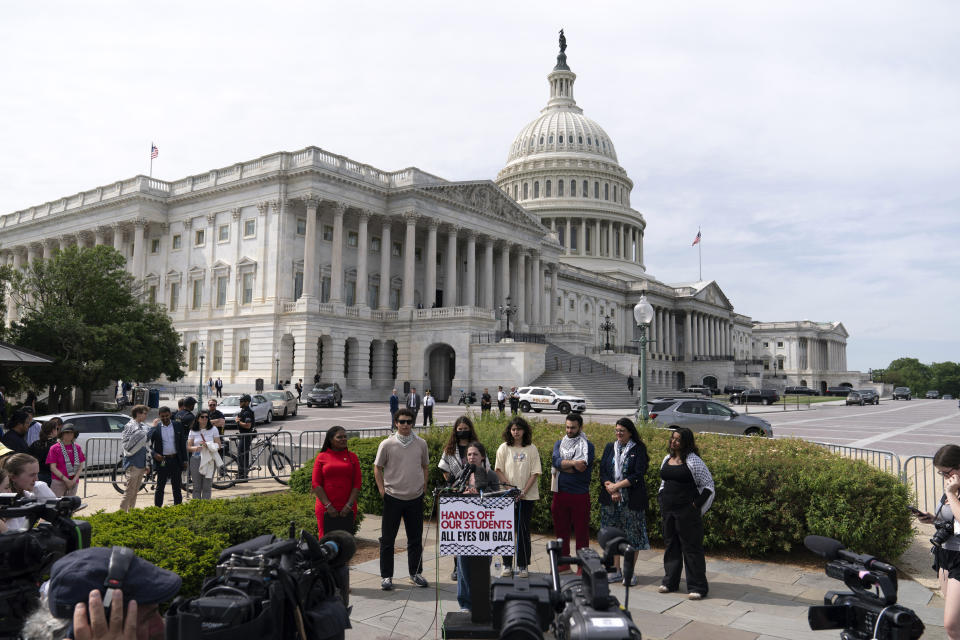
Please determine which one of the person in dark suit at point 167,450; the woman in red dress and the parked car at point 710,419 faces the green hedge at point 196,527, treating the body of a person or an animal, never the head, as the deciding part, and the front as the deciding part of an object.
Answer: the person in dark suit

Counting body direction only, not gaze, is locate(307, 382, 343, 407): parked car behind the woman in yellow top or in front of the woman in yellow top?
behind

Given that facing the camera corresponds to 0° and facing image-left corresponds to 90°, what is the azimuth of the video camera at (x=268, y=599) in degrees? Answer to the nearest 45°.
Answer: approximately 225°

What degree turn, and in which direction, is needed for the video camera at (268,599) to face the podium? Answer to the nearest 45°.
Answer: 0° — it already faces it

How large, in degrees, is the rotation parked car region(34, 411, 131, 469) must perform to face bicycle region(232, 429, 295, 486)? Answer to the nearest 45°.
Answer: approximately 45° to its right

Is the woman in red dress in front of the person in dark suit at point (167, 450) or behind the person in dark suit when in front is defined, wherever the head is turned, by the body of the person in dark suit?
in front

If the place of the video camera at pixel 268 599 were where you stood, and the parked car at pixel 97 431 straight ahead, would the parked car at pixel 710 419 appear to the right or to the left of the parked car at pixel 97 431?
right

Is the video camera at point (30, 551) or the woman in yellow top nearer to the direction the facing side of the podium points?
the video camera

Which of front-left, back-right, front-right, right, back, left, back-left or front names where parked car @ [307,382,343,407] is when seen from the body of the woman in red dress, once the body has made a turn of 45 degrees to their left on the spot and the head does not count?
left

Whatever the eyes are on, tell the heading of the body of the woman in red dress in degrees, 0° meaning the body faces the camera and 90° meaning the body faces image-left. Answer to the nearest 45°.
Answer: approximately 315°

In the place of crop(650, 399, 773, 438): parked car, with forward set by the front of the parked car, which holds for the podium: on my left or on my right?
on my right

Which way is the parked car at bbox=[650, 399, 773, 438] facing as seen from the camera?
to the viewer's right

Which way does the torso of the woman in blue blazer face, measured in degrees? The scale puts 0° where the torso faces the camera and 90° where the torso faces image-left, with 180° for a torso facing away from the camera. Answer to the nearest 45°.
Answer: approximately 45°

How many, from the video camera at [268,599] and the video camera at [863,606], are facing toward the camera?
0

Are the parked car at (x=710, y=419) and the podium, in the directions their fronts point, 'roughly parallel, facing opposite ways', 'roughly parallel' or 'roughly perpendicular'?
roughly perpendicular

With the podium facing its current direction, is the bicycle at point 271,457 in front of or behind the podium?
behind

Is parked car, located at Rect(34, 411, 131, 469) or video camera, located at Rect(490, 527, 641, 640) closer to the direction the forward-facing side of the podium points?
the video camera
